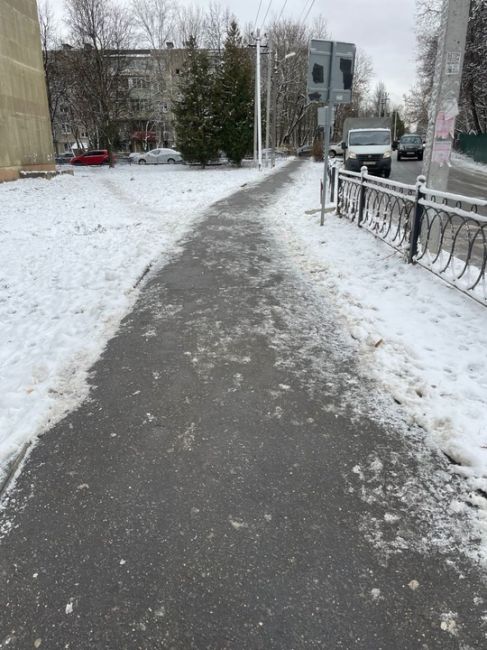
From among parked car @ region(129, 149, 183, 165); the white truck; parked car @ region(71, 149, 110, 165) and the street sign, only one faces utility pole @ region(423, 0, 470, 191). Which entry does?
the white truck

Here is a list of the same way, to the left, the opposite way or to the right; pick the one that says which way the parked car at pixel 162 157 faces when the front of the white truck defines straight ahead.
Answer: to the right

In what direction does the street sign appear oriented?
away from the camera

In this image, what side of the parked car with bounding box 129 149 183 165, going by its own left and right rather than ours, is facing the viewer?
left

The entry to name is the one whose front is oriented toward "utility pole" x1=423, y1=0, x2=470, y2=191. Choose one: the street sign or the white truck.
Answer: the white truck

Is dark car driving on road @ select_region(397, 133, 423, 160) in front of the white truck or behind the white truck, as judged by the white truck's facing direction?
behind

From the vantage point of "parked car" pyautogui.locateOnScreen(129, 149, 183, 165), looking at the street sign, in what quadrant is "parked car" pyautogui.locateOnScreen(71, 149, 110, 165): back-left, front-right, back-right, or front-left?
back-right

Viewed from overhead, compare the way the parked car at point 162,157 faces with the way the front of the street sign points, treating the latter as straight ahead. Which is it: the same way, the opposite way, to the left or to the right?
to the left

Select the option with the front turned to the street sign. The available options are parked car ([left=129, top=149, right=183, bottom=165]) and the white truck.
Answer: the white truck

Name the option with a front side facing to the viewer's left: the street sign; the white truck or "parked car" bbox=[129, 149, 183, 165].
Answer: the parked car

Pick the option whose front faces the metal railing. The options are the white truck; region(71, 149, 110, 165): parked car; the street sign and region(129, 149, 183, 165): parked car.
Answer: the white truck

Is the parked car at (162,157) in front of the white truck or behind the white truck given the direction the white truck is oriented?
behind

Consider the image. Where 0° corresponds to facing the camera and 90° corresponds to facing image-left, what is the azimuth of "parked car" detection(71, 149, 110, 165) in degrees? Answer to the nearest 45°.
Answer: approximately 90°

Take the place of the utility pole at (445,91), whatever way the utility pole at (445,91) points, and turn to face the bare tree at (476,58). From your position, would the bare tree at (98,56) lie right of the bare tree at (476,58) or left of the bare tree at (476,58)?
left

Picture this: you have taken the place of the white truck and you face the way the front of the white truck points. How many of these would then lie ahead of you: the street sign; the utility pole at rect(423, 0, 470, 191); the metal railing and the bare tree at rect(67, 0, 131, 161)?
3

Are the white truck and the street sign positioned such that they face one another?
yes
